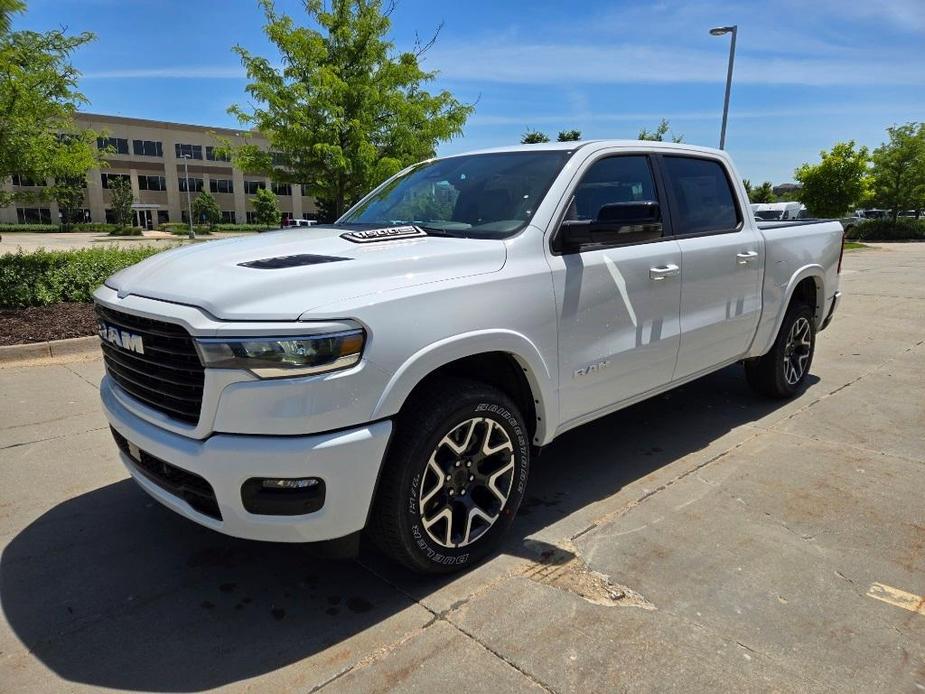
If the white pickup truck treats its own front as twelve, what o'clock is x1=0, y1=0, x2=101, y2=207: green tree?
The green tree is roughly at 3 o'clock from the white pickup truck.

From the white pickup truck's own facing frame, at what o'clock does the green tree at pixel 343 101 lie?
The green tree is roughly at 4 o'clock from the white pickup truck.

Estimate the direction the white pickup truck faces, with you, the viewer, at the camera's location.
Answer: facing the viewer and to the left of the viewer

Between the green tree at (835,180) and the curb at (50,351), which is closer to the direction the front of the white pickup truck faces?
the curb

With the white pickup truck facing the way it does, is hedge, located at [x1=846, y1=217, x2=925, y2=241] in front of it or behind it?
behind

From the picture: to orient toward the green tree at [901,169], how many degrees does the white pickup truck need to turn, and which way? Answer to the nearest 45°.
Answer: approximately 180°

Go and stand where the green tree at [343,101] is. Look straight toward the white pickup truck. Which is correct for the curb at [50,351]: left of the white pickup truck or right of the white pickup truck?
right

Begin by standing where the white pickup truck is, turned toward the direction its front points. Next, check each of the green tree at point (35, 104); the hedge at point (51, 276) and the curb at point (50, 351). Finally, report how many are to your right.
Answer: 3

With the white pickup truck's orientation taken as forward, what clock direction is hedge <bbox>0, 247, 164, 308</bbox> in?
The hedge is roughly at 3 o'clock from the white pickup truck.

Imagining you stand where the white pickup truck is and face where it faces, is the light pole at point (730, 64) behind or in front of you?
behind

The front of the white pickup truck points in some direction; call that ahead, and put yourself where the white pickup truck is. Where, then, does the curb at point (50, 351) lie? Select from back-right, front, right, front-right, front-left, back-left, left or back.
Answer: right

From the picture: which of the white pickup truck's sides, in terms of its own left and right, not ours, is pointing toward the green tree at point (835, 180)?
back
